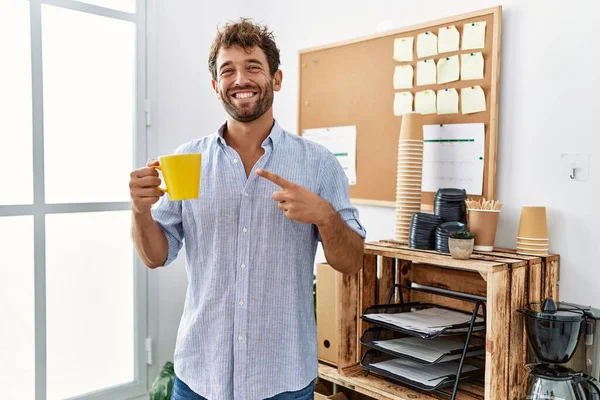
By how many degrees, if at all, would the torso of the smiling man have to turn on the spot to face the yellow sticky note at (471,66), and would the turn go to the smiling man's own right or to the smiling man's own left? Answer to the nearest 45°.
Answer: approximately 135° to the smiling man's own left

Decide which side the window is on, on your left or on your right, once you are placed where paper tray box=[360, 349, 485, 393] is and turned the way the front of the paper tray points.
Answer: on your right

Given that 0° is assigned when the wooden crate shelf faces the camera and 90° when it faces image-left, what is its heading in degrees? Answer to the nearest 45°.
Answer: approximately 45°

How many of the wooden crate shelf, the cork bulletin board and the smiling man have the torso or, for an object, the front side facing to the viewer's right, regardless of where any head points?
0

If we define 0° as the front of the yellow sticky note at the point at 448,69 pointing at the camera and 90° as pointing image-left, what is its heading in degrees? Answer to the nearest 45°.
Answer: approximately 45°

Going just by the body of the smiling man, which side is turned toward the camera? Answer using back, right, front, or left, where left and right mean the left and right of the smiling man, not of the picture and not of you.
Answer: front

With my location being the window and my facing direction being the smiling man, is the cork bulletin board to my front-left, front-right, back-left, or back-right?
front-left
